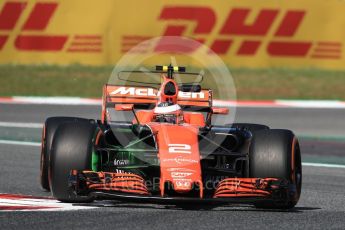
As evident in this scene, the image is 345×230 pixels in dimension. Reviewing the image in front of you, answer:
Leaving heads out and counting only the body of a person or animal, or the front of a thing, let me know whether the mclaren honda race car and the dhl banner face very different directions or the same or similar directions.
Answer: same or similar directions

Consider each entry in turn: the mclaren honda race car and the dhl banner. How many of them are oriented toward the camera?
2

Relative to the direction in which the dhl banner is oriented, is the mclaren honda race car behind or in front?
in front

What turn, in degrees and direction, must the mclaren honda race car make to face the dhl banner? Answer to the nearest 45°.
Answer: approximately 180°

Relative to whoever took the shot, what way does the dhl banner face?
facing the viewer
